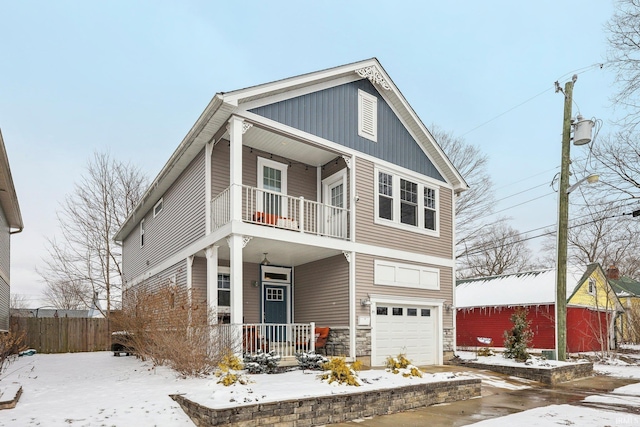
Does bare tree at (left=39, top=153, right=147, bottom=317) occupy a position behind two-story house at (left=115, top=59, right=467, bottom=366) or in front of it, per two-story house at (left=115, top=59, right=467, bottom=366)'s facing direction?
behind

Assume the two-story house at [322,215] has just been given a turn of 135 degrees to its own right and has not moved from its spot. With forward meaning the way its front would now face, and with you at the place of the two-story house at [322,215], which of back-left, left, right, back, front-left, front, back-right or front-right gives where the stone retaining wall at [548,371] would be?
back

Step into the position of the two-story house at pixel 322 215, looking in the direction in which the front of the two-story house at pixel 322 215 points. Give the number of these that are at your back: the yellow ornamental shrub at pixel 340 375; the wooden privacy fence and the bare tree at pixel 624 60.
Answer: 1

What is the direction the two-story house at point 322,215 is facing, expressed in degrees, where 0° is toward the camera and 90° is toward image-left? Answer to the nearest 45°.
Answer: approximately 315°

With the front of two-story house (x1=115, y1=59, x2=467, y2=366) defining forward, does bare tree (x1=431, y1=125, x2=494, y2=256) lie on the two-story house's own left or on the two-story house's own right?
on the two-story house's own left

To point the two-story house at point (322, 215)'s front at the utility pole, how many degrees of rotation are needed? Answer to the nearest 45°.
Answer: approximately 45° to its left
